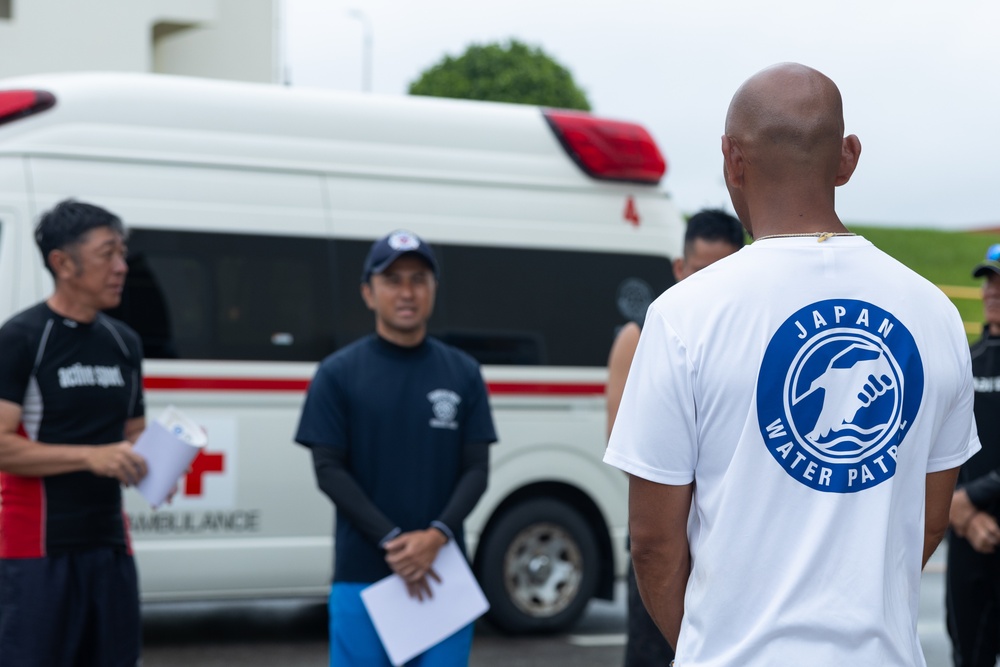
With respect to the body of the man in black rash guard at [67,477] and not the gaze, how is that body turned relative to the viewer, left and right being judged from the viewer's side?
facing the viewer and to the right of the viewer

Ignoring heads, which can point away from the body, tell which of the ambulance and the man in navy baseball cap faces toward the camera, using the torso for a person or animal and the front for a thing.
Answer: the man in navy baseball cap

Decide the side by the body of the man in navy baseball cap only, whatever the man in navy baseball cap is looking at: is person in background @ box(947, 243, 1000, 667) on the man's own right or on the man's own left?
on the man's own left

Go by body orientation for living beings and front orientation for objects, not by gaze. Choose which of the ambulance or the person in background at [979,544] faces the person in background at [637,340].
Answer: the person in background at [979,544]

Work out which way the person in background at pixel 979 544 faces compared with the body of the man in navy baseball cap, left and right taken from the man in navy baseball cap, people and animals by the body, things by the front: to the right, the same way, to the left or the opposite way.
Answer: to the right

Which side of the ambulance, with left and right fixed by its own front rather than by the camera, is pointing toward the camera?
left

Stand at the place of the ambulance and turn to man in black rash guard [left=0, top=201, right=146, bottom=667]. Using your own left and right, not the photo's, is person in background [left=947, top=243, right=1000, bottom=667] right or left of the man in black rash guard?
left

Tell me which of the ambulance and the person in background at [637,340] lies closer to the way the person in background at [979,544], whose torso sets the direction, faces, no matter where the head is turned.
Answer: the person in background

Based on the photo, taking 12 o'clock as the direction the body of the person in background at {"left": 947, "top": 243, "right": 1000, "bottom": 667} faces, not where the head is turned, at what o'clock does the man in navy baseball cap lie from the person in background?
The man in navy baseball cap is roughly at 12 o'clock from the person in background.

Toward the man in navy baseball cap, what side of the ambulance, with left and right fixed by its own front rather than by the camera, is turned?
left

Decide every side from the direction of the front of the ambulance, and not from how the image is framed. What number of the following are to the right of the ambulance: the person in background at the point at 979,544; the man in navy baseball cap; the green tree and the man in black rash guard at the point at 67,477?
1

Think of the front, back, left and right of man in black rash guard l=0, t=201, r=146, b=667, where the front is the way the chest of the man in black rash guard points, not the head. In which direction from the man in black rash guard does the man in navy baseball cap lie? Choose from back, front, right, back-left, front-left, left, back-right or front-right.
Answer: front-left

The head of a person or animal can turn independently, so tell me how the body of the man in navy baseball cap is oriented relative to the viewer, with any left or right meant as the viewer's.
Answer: facing the viewer

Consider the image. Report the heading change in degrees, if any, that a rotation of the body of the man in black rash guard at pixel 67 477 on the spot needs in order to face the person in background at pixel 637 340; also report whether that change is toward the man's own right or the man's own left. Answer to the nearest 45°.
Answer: approximately 45° to the man's own left

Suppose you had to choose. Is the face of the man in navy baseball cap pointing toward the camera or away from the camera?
toward the camera

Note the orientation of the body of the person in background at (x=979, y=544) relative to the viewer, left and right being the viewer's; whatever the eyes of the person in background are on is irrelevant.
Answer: facing the viewer and to the left of the viewer

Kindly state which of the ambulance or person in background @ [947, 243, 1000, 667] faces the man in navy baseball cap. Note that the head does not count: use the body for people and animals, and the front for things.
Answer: the person in background
